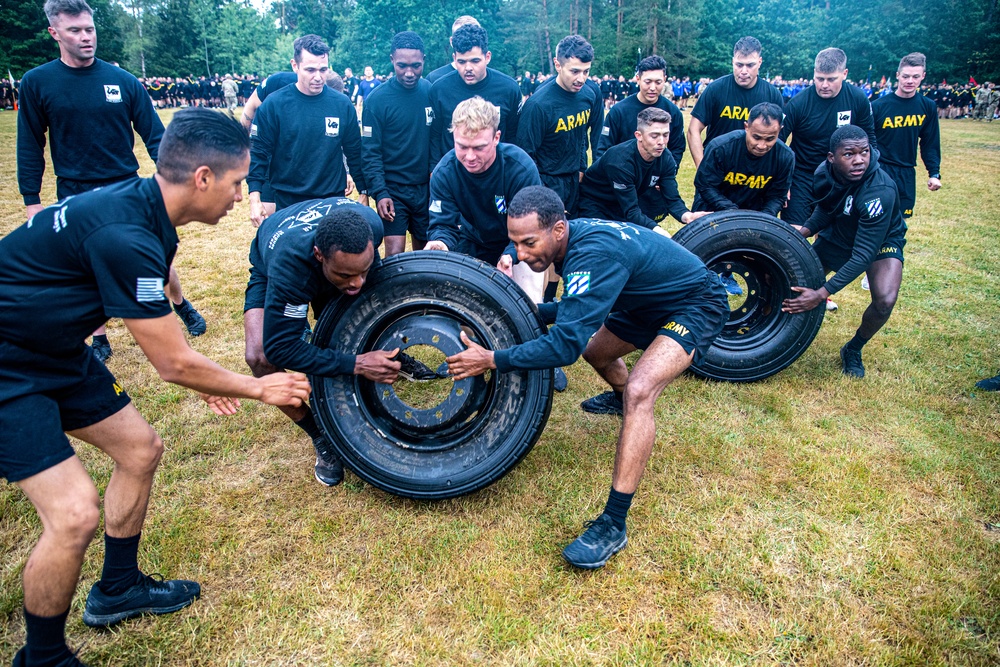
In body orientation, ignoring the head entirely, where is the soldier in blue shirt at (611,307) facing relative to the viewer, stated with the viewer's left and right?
facing to the left of the viewer

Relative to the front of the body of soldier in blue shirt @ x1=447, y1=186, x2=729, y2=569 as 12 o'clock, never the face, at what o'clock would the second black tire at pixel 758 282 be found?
The second black tire is roughly at 4 o'clock from the soldier in blue shirt.

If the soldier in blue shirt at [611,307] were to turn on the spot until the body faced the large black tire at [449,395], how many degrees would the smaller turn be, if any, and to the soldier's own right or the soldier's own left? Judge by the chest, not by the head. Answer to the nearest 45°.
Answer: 0° — they already face it

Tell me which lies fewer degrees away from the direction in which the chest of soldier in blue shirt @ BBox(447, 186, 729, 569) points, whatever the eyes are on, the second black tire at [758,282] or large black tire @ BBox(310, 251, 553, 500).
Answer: the large black tire

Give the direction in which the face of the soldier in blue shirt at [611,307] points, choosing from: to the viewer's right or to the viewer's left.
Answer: to the viewer's left
